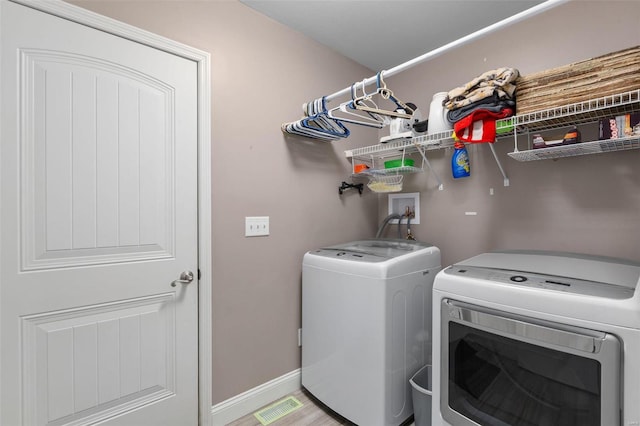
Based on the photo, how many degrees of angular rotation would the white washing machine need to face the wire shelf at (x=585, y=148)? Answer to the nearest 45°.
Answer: approximately 135° to its left

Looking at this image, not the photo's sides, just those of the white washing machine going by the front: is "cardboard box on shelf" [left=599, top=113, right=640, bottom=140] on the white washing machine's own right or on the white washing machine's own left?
on the white washing machine's own left

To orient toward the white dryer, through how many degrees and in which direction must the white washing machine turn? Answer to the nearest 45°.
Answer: approximately 90° to its left

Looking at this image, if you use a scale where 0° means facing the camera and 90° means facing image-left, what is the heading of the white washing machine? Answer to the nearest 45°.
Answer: approximately 45°

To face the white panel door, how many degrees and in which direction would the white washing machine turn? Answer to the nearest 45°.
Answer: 0° — it already faces it

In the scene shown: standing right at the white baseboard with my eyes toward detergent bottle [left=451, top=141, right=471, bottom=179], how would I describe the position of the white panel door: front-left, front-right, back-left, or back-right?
back-right
